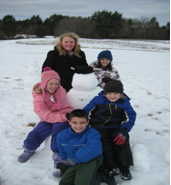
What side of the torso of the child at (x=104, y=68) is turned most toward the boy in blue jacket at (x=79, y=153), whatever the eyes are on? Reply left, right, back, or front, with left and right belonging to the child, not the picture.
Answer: front

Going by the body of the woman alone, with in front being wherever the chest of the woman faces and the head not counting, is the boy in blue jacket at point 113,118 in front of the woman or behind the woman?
in front

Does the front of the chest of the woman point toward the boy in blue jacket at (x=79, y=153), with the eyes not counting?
yes

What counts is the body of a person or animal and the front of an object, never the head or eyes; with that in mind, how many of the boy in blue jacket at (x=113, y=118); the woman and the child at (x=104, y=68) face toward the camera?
3

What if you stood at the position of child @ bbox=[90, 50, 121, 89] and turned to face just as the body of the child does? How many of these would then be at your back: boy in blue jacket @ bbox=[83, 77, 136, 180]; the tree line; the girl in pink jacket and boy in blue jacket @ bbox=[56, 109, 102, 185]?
1

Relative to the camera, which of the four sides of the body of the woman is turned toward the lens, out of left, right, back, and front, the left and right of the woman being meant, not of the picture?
front

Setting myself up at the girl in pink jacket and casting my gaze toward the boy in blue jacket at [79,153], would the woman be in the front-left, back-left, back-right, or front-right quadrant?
back-left

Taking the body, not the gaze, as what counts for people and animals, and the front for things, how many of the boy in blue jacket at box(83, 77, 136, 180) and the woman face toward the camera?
2

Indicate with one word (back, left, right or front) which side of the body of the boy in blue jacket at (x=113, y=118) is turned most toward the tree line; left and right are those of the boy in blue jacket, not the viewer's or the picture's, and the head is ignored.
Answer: back

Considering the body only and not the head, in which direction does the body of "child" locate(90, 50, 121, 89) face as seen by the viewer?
toward the camera
